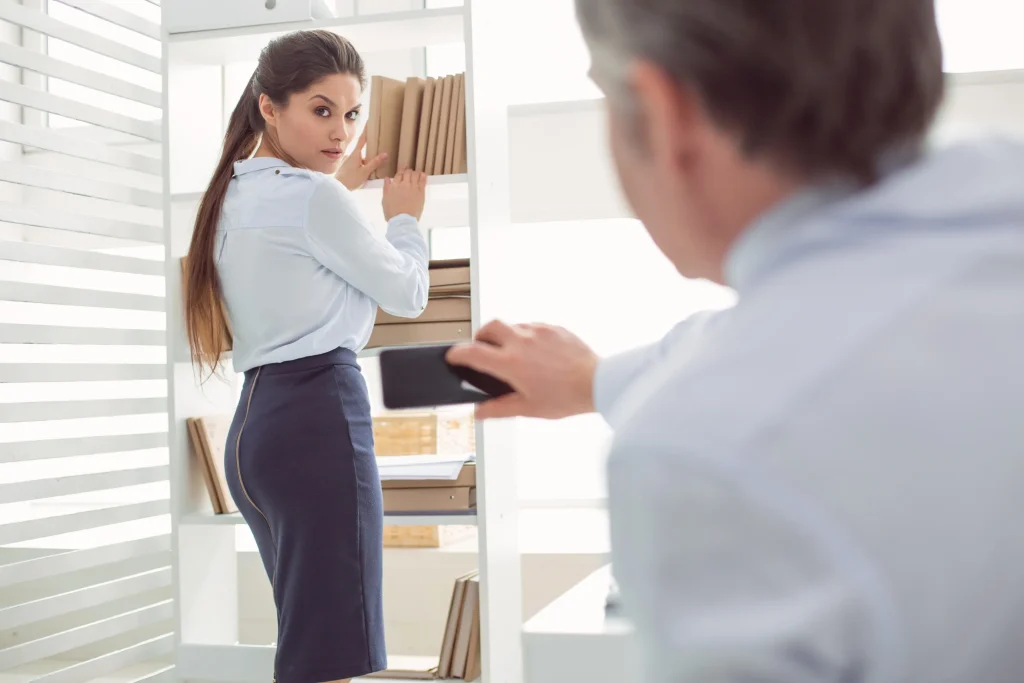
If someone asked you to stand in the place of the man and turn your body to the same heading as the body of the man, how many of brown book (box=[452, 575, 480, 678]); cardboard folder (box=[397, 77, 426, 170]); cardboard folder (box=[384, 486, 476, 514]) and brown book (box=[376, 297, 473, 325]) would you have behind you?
0

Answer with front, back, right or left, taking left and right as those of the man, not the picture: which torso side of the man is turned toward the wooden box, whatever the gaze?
front

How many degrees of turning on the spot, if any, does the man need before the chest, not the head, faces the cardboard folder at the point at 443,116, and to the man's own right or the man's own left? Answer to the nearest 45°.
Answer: approximately 45° to the man's own right

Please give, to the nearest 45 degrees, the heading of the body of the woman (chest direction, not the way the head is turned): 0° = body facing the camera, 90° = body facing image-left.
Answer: approximately 225°

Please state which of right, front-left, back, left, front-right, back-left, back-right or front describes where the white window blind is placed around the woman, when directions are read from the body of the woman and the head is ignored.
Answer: left

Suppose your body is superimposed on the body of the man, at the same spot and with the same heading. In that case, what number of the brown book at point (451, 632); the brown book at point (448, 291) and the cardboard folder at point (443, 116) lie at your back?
0

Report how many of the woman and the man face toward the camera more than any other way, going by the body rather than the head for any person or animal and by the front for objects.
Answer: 0

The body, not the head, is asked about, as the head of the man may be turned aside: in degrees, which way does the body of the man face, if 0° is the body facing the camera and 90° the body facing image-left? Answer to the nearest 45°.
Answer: approximately 135°

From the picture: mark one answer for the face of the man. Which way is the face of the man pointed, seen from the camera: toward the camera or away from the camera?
away from the camera

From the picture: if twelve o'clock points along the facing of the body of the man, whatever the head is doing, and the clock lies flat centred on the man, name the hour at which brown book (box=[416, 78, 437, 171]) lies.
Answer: The brown book is roughly at 1 o'clock from the man.

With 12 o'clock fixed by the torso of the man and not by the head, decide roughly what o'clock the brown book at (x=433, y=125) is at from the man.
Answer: The brown book is roughly at 1 o'clock from the man.
